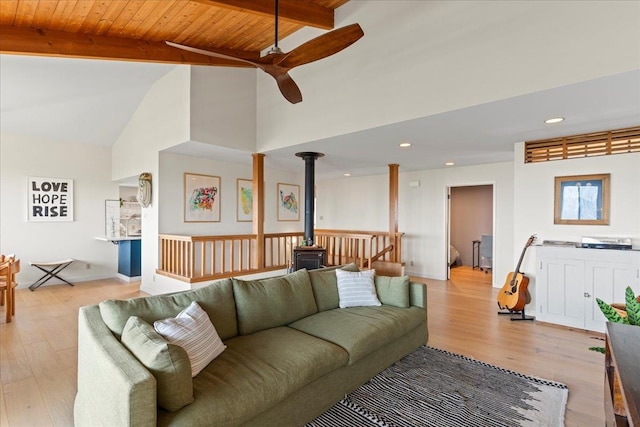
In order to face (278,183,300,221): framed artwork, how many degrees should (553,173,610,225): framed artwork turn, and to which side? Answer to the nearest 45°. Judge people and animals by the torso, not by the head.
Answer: approximately 90° to its right

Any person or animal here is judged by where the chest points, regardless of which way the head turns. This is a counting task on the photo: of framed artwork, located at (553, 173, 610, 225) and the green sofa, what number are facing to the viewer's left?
0

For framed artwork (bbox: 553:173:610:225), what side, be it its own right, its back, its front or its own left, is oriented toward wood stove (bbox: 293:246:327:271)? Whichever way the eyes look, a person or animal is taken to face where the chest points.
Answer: right

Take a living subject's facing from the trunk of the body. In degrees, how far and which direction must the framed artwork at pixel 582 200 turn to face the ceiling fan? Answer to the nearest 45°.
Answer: approximately 45° to its right

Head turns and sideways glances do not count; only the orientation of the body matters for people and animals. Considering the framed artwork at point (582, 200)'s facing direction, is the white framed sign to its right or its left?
on its right

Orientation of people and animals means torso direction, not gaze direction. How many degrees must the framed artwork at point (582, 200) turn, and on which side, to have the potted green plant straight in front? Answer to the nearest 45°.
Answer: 0° — it already faces it

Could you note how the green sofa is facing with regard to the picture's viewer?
facing the viewer and to the right of the viewer

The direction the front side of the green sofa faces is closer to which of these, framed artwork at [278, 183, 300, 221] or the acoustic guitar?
the acoustic guitar

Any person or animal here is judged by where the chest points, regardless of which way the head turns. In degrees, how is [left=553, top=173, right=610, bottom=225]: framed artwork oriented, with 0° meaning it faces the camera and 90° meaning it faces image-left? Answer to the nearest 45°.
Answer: approximately 0°
